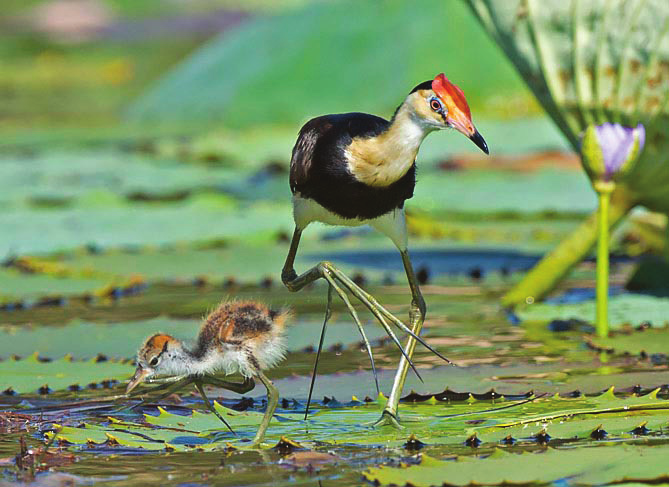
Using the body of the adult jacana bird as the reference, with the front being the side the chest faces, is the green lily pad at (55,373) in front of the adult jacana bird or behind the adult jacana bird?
behind

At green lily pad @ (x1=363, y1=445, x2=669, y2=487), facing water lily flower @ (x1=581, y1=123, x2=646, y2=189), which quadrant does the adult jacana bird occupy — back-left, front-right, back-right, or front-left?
front-left

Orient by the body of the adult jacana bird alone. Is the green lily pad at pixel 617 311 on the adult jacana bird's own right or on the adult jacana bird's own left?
on the adult jacana bird's own left

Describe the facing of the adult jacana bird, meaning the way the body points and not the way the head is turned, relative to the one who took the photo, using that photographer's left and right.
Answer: facing the viewer and to the right of the viewer

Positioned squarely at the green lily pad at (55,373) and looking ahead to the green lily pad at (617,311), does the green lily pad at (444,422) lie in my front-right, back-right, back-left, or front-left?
front-right

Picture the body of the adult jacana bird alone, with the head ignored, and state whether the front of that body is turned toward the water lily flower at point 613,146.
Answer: no

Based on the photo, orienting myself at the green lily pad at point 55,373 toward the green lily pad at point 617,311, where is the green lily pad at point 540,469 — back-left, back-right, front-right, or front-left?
front-right
